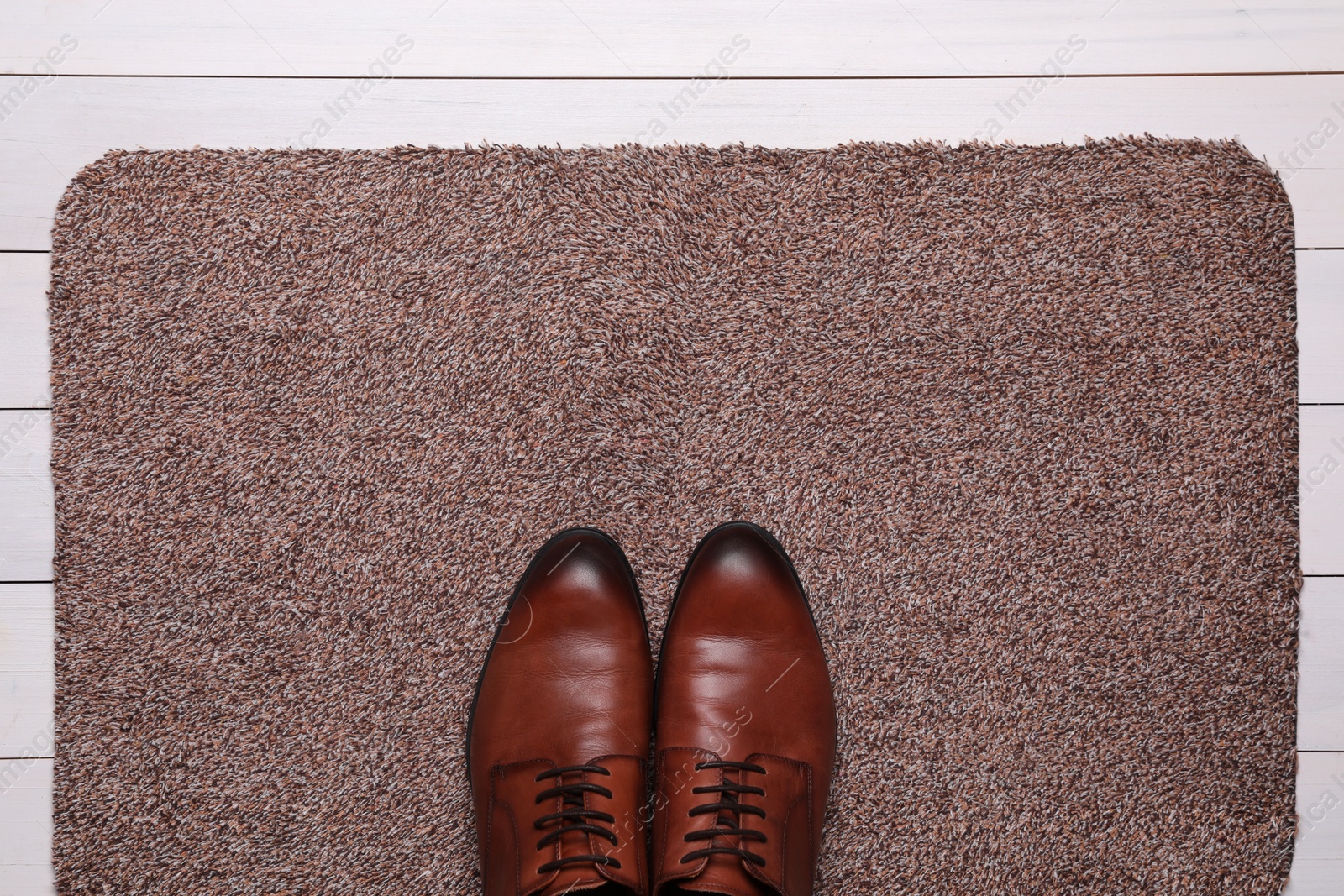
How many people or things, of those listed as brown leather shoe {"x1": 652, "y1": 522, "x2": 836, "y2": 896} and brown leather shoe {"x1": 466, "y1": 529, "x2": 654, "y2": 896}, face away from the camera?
2

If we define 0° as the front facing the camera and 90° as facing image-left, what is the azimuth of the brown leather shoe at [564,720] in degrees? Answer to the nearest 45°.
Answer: approximately 180°

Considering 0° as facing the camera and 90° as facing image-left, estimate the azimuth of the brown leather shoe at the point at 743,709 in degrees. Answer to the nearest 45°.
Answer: approximately 180°

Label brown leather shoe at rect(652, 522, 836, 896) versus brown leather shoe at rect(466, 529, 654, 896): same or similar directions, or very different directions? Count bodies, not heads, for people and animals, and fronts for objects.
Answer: same or similar directions
